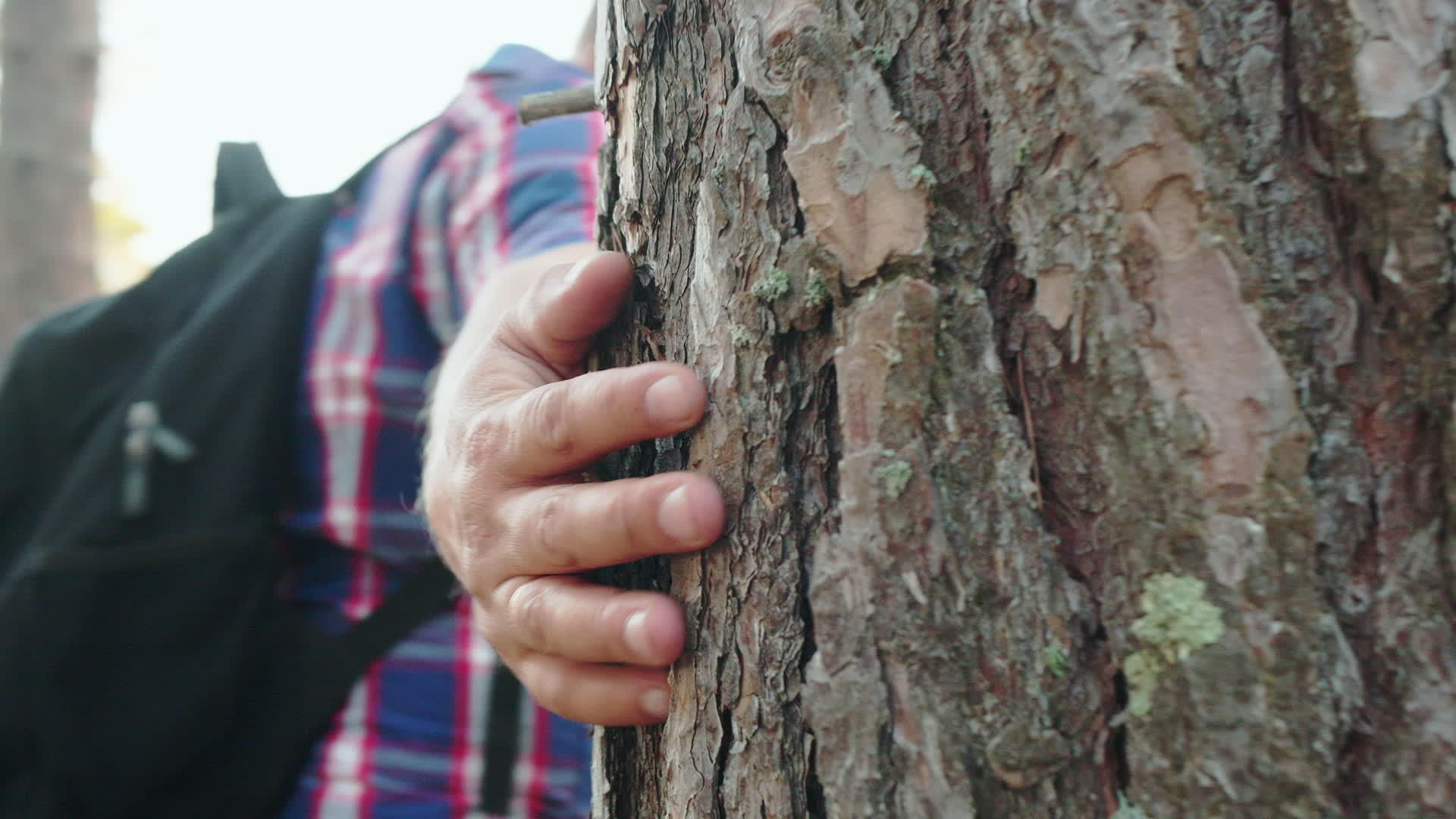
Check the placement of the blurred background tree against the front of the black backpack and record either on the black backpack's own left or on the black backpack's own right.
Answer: on the black backpack's own right

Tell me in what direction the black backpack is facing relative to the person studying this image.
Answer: facing to the left of the viewer

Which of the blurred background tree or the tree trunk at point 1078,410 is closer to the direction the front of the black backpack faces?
the blurred background tree

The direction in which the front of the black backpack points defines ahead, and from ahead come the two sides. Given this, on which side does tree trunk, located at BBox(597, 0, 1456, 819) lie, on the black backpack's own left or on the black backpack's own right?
on the black backpack's own left
